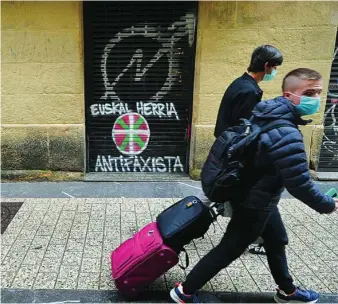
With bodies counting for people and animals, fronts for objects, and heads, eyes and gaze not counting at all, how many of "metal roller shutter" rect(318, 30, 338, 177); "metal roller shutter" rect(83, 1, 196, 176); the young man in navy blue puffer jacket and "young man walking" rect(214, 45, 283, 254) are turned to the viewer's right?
2

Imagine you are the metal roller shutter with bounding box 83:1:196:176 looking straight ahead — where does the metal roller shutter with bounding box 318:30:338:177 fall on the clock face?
the metal roller shutter with bounding box 318:30:338:177 is roughly at 9 o'clock from the metal roller shutter with bounding box 83:1:196:176.

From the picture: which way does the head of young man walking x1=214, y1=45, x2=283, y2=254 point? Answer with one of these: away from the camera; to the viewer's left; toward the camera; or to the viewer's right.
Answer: to the viewer's right

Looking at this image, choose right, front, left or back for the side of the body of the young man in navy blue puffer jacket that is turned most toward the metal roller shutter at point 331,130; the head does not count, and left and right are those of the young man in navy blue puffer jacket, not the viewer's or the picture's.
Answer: left

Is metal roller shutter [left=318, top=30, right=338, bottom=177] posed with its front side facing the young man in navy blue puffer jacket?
yes

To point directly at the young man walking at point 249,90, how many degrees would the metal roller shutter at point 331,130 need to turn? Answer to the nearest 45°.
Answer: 0° — it already faces them

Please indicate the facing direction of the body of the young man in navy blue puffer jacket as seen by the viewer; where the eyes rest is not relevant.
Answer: to the viewer's right

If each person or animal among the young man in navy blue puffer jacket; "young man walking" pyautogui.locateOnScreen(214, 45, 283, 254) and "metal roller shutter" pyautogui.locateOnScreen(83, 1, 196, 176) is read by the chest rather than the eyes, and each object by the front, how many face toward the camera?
1

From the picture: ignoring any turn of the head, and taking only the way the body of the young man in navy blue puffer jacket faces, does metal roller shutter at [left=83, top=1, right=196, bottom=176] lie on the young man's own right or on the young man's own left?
on the young man's own left

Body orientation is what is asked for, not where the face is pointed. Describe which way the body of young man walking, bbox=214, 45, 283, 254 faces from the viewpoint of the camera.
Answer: to the viewer's right

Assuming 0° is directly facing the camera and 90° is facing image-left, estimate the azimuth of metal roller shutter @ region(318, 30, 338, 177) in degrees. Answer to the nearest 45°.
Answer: approximately 0°

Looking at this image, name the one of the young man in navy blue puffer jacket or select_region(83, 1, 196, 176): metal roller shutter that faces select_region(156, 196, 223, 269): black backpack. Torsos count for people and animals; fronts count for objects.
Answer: the metal roller shutter
